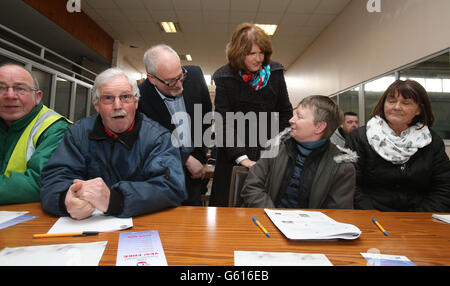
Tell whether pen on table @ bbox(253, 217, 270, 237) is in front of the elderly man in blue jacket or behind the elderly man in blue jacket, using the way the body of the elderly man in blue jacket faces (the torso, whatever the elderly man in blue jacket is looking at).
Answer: in front

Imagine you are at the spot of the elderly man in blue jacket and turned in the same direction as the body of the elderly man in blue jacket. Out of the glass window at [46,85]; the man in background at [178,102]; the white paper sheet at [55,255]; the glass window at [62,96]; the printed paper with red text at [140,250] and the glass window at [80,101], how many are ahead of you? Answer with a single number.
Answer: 2

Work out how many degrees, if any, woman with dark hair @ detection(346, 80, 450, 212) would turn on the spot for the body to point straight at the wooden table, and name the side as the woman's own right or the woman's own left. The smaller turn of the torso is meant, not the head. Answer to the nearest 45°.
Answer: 0° — they already face it

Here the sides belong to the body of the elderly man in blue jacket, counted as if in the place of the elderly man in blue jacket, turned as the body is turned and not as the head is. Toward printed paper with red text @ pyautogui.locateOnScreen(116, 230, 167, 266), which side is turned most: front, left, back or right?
front

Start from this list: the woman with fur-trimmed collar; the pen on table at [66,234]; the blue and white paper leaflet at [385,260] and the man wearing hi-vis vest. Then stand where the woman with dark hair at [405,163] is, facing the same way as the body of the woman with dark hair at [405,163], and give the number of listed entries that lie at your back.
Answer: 0

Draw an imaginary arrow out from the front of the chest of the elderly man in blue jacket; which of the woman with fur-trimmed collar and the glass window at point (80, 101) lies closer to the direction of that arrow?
the woman with fur-trimmed collar

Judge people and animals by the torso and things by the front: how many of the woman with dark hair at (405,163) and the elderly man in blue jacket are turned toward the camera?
2

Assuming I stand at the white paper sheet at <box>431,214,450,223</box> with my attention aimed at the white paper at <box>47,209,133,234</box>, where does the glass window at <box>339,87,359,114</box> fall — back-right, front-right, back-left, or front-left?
back-right

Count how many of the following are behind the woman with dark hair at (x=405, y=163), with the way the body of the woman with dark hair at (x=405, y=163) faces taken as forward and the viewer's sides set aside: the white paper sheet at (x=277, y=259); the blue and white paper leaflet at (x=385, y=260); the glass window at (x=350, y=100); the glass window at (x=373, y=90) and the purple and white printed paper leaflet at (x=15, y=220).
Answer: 2

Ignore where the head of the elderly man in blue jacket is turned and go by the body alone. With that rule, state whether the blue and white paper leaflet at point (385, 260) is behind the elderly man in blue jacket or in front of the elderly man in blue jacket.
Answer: in front

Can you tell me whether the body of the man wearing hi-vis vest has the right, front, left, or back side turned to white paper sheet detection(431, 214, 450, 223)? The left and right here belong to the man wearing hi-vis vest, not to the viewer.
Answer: left

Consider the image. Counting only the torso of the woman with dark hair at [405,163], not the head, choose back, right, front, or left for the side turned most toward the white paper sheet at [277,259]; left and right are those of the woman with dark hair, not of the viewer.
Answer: front

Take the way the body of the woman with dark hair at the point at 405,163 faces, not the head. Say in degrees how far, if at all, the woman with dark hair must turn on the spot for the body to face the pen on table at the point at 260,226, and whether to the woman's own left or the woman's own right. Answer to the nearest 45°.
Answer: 0° — they already face it

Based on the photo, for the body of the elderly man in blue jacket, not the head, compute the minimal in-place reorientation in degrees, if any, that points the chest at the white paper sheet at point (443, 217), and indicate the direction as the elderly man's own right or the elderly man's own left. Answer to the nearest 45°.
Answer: approximately 45° to the elderly man's own left

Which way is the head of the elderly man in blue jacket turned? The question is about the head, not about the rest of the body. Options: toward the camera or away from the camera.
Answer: toward the camera

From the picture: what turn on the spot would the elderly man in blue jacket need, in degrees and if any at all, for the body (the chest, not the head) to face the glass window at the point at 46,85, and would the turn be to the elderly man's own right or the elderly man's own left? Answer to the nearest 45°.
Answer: approximately 180°

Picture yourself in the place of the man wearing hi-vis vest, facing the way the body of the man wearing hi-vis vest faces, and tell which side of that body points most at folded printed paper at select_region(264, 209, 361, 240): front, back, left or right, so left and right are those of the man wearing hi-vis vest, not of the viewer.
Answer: left

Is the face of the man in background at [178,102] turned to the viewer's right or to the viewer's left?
to the viewer's right

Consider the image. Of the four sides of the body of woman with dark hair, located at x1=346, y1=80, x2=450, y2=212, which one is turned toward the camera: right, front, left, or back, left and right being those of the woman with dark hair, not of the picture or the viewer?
front

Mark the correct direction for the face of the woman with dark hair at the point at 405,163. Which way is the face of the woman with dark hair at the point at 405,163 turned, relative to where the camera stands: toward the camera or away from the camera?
toward the camera
